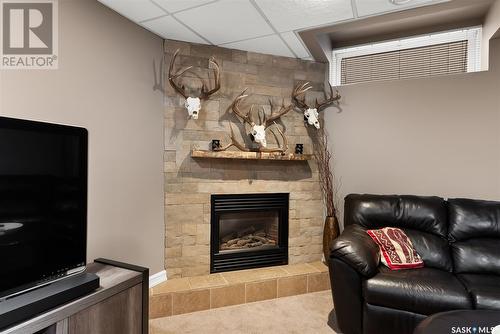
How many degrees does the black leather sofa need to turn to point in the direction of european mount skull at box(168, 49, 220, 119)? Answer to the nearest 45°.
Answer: approximately 90° to its right

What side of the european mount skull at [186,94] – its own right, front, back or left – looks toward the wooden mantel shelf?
left

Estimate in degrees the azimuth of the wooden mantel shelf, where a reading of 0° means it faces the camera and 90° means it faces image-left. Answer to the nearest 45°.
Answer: approximately 0°

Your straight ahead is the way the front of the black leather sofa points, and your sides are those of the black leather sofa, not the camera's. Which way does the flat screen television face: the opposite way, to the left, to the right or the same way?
to the left

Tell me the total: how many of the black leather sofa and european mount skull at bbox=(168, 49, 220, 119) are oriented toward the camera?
2

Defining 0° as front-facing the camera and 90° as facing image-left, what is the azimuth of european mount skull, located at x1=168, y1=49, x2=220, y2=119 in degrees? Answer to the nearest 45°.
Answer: approximately 0°

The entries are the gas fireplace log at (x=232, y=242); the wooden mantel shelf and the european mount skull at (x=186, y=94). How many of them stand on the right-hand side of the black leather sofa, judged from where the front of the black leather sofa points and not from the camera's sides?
3

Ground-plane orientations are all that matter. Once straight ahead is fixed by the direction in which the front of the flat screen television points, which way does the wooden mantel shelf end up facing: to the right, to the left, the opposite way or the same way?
to the right
